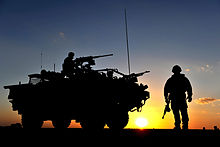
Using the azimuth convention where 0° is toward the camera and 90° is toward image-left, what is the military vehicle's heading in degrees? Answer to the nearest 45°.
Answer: approximately 315°
